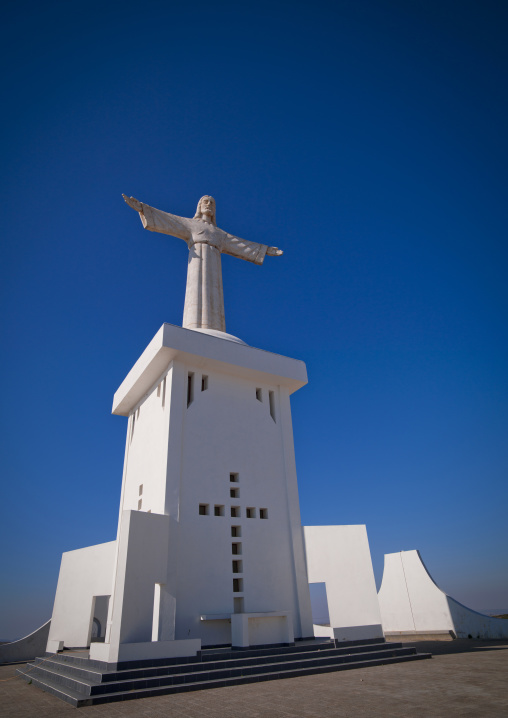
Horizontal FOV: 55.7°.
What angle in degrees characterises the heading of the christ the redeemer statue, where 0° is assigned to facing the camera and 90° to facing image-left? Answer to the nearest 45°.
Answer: approximately 315°

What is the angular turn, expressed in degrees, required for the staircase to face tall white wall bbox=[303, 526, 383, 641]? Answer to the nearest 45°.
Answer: approximately 90° to its left

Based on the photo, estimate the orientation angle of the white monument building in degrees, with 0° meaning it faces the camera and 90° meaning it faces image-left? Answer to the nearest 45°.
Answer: approximately 315°

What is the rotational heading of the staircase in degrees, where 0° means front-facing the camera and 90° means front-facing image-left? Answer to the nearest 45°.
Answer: approximately 315°
